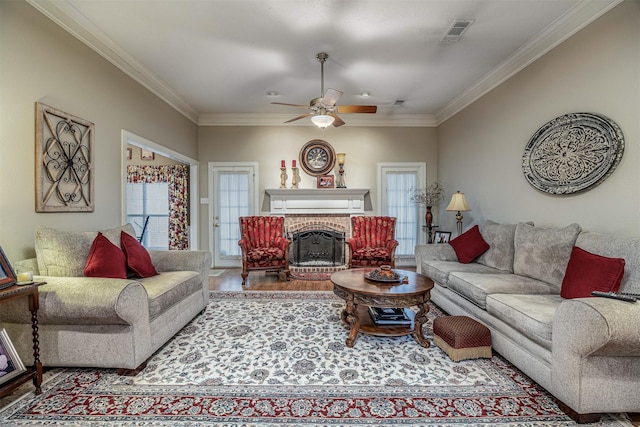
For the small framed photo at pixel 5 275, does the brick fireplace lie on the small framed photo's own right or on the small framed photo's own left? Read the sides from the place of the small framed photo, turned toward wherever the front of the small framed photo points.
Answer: on the small framed photo's own left

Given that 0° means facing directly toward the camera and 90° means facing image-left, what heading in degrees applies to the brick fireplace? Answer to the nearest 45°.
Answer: approximately 0°

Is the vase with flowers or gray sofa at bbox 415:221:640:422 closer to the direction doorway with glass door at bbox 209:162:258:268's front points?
the gray sofa

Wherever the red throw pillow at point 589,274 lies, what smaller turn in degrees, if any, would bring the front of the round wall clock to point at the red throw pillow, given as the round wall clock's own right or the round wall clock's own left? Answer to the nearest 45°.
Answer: approximately 45° to the round wall clock's own left

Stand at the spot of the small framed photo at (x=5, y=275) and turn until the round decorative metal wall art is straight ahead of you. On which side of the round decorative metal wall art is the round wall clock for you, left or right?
left

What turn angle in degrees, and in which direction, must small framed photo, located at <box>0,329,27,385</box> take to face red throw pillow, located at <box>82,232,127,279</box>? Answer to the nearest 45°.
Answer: approximately 90° to its left

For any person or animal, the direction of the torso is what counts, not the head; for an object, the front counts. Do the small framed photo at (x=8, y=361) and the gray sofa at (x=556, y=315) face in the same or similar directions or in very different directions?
very different directions

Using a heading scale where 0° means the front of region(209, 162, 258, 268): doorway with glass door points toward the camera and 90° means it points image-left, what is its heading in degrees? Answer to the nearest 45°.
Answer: approximately 0°

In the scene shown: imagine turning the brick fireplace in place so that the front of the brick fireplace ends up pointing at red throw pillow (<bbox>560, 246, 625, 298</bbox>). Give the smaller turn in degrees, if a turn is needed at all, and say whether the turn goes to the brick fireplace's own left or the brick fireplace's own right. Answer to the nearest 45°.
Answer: approximately 45° to the brick fireplace's own left

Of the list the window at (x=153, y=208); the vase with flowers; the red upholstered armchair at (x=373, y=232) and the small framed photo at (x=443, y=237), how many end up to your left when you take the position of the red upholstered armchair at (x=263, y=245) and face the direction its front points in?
3
